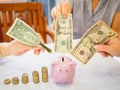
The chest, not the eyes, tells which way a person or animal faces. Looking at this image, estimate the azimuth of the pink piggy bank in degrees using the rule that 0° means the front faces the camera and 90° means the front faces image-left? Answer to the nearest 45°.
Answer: approximately 0°
